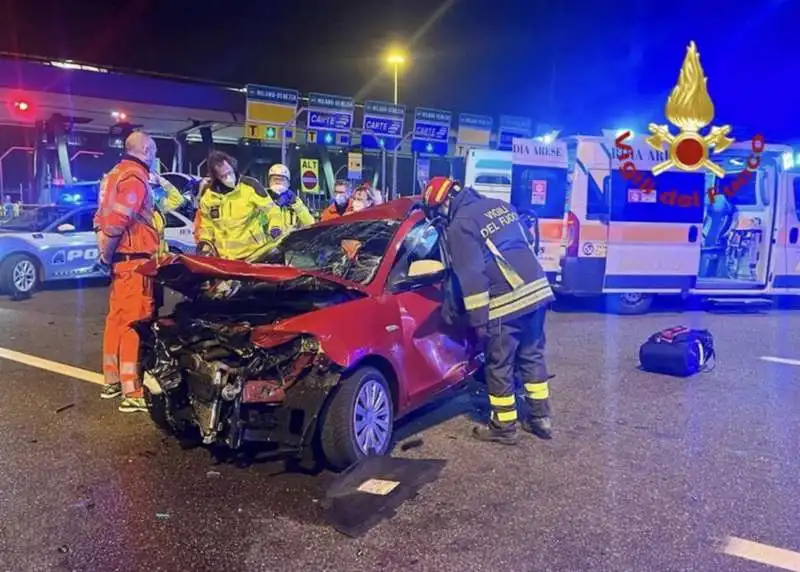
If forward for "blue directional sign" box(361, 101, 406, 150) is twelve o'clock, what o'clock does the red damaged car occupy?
The red damaged car is roughly at 12 o'clock from the blue directional sign.

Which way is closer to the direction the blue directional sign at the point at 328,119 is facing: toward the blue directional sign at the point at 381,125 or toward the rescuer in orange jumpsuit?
the rescuer in orange jumpsuit

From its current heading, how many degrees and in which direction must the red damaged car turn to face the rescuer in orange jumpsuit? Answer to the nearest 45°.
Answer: approximately 90° to its right

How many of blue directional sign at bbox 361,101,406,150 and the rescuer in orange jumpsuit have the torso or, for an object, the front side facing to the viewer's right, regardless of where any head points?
1

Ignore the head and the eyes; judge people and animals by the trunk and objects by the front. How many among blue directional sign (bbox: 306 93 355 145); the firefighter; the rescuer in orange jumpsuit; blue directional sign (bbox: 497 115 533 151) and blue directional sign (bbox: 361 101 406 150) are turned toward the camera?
3

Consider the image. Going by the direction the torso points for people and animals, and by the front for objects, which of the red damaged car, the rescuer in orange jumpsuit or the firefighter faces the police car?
the firefighter

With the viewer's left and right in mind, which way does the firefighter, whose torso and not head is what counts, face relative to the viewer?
facing away from the viewer and to the left of the viewer

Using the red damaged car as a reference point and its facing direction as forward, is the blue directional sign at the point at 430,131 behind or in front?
behind

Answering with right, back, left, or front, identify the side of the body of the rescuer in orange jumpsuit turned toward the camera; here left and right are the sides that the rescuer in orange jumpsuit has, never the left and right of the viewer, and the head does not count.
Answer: right

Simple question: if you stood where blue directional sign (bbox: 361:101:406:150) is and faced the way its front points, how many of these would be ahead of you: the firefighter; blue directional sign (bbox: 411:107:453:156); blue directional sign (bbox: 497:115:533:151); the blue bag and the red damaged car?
3

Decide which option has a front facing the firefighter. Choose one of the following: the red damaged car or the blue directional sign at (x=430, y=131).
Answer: the blue directional sign

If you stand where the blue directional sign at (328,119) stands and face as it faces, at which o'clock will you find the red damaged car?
The red damaged car is roughly at 12 o'clock from the blue directional sign.

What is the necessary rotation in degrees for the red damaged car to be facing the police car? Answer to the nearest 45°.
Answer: approximately 90° to its right
